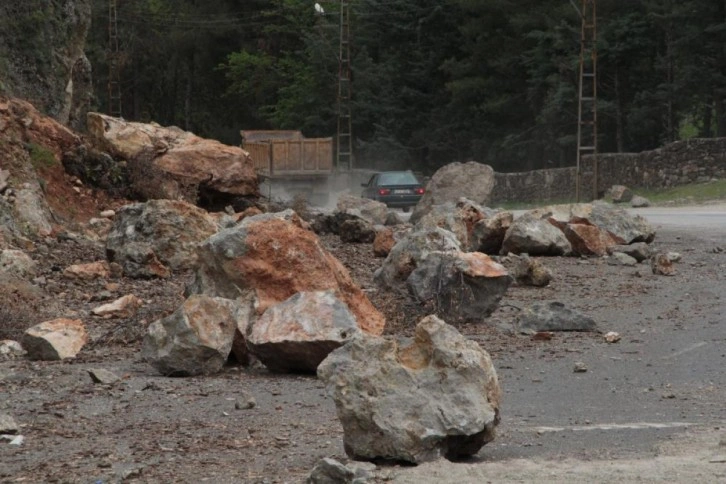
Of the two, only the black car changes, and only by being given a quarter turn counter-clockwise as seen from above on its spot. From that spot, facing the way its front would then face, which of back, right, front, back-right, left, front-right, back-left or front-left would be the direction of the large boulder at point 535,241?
left

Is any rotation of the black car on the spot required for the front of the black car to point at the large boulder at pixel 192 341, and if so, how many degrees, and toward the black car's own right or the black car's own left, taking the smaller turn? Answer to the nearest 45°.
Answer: approximately 180°

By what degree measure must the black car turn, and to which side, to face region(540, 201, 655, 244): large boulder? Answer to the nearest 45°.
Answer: approximately 180°

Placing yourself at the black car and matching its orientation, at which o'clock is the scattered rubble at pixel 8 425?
The scattered rubble is roughly at 6 o'clock from the black car.

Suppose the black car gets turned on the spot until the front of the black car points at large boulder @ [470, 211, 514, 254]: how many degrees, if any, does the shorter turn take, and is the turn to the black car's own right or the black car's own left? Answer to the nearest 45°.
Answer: approximately 180°

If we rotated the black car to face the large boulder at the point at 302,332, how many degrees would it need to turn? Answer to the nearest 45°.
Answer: approximately 180°

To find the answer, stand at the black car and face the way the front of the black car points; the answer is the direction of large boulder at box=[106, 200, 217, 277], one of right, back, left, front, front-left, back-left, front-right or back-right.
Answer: back

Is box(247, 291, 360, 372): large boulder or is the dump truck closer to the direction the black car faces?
the dump truck

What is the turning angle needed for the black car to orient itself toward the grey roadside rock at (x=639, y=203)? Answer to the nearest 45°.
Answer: approximately 135° to its right

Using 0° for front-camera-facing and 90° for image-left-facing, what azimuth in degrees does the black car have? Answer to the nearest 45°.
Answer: approximately 180°

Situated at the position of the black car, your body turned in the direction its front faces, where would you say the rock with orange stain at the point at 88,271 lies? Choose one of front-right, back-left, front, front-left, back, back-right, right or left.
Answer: back

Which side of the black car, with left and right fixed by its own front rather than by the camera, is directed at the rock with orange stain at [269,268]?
back

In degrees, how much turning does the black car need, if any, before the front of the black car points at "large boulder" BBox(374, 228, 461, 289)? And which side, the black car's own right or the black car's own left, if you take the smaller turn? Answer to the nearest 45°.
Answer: approximately 180°
